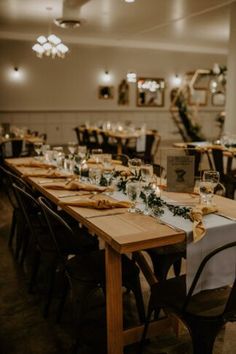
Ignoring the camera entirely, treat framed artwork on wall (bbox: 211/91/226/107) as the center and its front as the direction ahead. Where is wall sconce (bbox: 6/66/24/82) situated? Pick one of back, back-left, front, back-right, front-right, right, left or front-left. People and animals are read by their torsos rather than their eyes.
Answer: front-right

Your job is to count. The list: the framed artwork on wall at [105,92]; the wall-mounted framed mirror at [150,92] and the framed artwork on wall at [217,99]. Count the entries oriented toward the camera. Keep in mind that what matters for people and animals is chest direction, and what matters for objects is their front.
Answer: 3

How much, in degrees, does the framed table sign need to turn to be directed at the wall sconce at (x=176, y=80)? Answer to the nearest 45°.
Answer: approximately 180°

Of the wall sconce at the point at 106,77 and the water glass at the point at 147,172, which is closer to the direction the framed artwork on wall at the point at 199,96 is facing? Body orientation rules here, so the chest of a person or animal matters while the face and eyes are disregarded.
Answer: the water glass

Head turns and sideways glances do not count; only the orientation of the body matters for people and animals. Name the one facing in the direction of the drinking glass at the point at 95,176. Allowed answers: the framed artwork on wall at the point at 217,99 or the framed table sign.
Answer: the framed artwork on wall

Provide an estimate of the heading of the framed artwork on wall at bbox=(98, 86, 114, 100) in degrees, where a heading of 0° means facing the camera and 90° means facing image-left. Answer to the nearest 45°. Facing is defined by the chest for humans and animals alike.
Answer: approximately 0°

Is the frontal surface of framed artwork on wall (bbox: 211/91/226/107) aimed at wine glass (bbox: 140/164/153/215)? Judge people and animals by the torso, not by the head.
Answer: yes

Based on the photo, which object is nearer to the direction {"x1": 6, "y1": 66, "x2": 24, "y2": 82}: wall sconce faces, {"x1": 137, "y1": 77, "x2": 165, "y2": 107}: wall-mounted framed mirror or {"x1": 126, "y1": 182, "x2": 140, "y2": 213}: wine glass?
the wine glass

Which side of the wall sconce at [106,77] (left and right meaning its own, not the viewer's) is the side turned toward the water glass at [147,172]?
front

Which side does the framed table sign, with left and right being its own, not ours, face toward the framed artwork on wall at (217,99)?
back

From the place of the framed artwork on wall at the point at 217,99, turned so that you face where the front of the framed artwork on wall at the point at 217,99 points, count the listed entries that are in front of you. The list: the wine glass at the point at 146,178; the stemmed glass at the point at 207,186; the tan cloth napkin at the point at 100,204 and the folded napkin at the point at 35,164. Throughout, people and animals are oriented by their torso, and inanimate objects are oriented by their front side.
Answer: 4

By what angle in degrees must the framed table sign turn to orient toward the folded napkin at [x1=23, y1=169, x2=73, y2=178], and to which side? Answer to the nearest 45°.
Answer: approximately 135° to its right
